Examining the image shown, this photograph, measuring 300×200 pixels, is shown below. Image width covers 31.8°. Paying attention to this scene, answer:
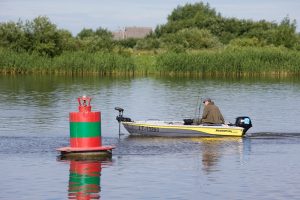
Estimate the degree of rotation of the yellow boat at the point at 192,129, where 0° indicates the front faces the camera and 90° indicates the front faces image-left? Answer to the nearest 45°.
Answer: approximately 90°
